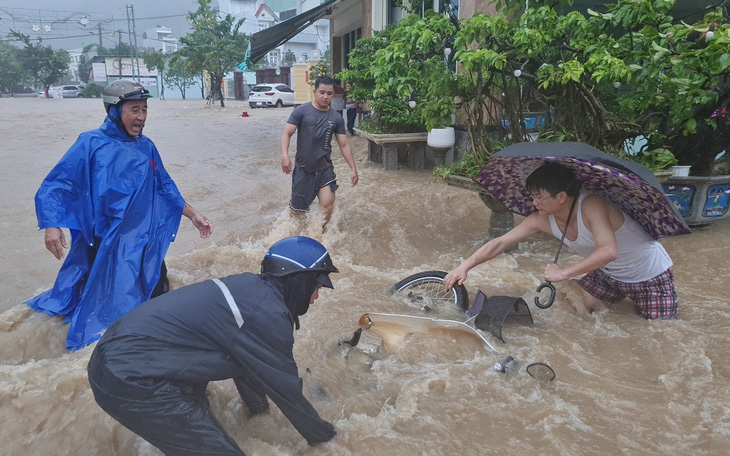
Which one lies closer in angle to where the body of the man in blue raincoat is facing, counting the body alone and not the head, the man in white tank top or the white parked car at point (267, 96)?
the man in white tank top

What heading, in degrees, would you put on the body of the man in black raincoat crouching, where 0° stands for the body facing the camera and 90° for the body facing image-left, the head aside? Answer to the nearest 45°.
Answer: approximately 270°

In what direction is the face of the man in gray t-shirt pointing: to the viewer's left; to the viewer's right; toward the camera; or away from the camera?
toward the camera

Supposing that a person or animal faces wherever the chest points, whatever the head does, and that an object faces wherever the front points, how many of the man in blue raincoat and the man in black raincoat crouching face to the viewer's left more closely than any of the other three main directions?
0

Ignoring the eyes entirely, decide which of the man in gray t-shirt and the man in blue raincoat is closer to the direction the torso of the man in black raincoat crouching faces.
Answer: the man in gray t-shirt

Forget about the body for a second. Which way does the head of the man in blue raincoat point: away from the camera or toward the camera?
toward the camera

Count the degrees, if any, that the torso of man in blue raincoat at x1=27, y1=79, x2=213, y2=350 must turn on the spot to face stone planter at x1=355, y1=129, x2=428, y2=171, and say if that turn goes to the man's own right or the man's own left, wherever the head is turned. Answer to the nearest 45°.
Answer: approximately 90° to the man's own left

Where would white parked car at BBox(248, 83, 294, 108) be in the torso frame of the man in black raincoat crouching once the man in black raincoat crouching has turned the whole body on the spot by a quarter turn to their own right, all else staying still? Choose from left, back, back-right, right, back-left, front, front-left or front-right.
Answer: back

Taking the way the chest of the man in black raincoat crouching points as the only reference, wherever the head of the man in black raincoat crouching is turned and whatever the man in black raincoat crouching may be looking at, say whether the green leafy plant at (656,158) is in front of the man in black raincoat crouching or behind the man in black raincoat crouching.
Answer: in front

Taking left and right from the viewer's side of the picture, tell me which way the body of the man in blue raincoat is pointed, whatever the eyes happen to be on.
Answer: facing the viewer and to the right of the viewer

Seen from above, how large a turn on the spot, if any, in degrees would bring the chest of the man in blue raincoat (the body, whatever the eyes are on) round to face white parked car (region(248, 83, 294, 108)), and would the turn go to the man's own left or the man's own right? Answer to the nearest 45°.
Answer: approximately 135° to the man's own left

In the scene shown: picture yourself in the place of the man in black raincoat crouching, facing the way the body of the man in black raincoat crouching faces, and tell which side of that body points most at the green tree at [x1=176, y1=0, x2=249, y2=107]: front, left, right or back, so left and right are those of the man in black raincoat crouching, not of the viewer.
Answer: left
